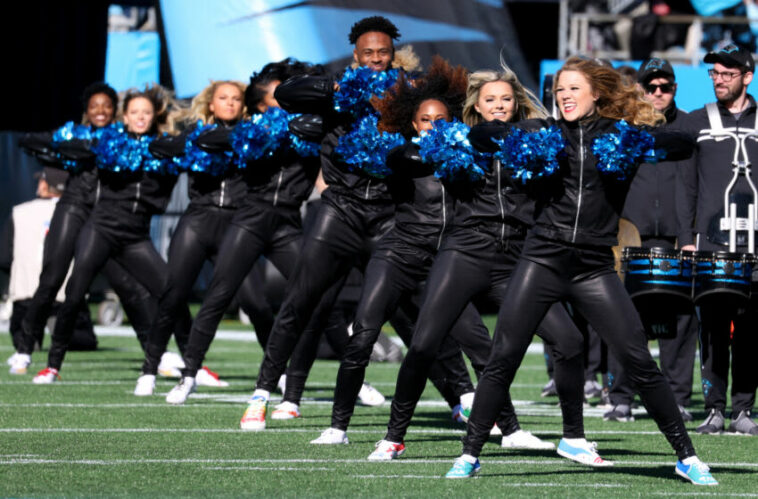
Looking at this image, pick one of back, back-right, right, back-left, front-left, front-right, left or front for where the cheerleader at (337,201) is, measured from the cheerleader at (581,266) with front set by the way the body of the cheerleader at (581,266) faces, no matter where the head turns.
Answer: back-right

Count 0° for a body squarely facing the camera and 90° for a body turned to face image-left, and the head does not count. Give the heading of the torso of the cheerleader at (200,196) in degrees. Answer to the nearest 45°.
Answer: approximately 0°

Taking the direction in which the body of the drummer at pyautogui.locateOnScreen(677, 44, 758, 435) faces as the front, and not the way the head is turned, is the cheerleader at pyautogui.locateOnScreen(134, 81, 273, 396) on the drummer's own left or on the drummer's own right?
on the drummer's own right

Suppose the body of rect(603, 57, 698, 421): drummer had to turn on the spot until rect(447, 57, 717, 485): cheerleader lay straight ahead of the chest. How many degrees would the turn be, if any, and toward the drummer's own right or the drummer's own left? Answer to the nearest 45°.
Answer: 0° — they already face them
